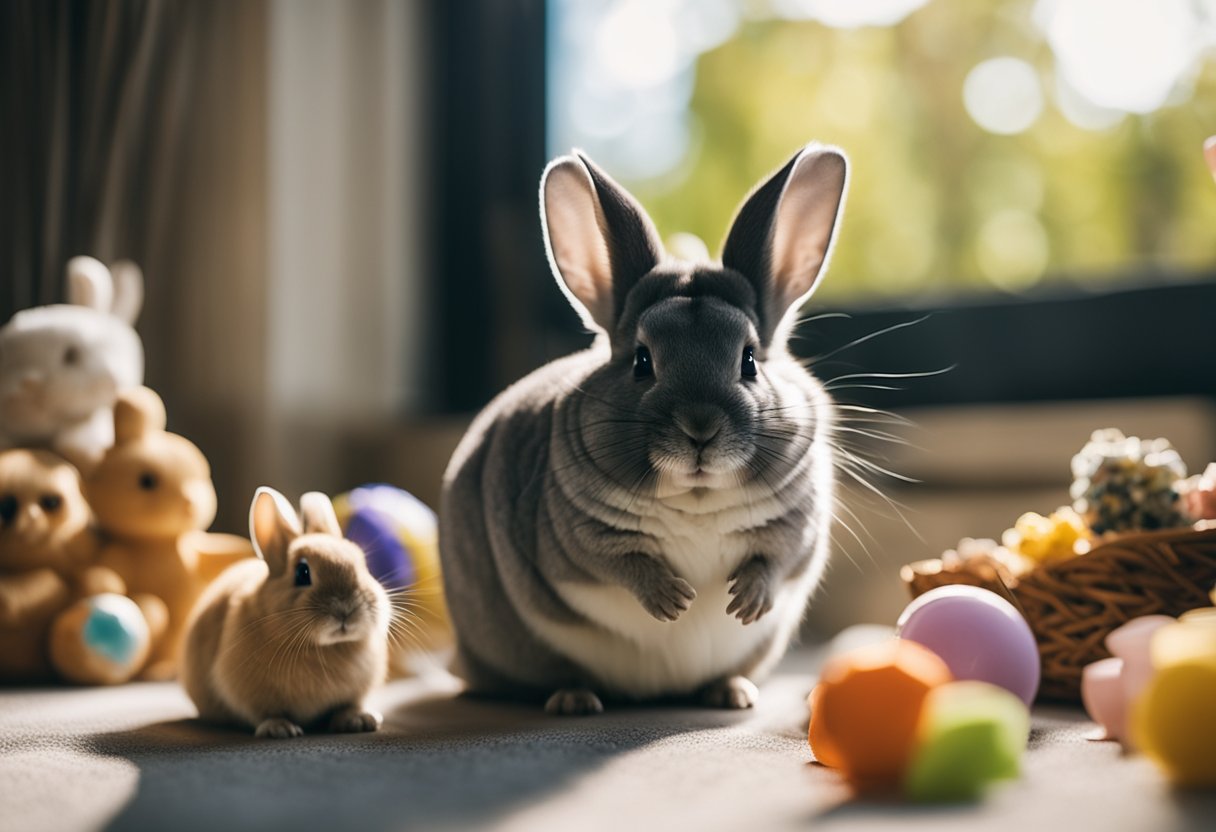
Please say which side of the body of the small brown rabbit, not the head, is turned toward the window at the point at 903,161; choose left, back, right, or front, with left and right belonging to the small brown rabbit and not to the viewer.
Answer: left

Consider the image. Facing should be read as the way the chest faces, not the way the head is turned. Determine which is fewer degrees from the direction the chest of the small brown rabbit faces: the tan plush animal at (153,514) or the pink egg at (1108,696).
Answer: the pink egg

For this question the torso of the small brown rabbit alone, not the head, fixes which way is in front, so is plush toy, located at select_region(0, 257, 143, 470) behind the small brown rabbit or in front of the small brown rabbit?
behind

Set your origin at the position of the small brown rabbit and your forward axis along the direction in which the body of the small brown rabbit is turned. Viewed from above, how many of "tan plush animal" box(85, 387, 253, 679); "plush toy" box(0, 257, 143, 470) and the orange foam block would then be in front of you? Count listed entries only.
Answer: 1

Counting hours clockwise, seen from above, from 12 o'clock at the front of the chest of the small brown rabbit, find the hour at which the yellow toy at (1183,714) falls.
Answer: The yellow toy is roughly at 12 o'clock from the small brown rabbit.

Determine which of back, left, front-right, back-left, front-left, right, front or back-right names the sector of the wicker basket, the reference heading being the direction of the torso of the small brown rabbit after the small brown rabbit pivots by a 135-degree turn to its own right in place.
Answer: back

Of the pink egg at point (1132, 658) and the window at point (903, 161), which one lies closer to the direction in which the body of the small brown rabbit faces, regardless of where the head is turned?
the pink egg

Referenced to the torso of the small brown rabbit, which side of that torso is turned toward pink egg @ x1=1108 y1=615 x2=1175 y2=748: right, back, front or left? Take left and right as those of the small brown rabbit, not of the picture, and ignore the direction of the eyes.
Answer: front

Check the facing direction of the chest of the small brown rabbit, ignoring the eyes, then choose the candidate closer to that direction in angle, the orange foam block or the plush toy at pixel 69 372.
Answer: the orange foam block

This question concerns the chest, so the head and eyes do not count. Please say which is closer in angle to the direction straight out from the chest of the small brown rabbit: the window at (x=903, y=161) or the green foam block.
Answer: the green foam block

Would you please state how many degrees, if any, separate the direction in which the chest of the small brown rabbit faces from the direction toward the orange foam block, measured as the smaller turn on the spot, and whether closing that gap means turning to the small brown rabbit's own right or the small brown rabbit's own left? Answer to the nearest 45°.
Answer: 0° — it already faces it

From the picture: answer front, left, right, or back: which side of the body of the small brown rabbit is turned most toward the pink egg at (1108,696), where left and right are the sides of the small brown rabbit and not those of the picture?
front
